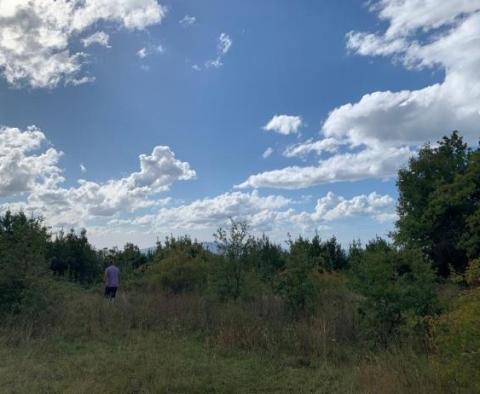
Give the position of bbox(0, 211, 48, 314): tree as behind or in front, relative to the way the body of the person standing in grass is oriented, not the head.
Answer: behind

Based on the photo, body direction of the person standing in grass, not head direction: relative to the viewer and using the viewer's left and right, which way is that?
facing away from the viewer

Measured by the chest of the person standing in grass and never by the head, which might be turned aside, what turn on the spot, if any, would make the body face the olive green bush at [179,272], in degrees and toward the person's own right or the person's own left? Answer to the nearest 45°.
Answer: approximately 45° to the person's own right

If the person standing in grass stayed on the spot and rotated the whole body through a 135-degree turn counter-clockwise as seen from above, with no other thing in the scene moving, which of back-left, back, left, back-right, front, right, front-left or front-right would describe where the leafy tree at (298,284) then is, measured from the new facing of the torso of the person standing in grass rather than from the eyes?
left

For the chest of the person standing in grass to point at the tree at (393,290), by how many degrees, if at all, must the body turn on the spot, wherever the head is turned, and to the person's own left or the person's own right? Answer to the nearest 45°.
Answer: approximately 135° to the person's own right

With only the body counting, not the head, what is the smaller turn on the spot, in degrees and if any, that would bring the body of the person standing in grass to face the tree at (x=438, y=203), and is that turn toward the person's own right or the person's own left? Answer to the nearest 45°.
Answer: approximately 90° to the person's own right

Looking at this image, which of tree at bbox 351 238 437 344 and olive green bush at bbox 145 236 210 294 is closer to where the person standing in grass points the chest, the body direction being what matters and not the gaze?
the olive green bush

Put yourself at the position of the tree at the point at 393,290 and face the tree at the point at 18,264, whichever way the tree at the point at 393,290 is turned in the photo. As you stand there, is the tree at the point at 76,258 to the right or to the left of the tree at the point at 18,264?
right
